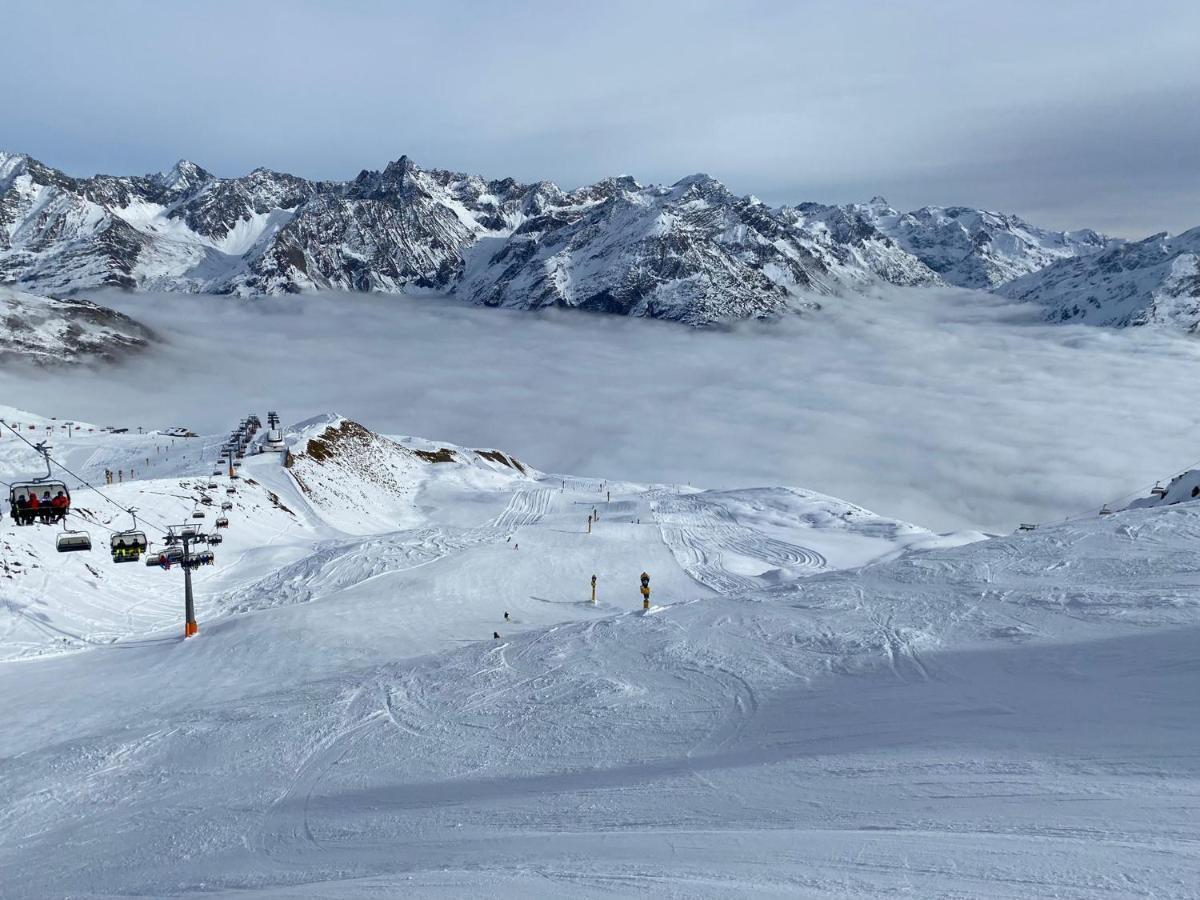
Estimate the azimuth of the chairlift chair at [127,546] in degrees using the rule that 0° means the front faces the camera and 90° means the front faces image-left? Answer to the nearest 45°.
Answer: approximately 0°

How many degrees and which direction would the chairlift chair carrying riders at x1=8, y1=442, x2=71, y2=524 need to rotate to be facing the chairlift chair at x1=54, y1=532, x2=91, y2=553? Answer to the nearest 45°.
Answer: approximately 180°

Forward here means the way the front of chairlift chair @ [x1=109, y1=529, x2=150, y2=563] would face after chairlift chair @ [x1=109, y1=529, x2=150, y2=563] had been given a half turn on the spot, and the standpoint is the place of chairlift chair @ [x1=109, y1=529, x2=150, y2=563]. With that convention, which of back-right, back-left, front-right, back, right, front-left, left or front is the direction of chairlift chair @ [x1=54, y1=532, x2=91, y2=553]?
front-left

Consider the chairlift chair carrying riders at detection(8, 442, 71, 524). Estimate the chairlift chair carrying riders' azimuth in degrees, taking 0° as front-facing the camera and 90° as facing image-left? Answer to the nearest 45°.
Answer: approximately 0°

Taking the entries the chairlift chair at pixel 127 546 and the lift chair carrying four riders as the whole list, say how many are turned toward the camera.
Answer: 2

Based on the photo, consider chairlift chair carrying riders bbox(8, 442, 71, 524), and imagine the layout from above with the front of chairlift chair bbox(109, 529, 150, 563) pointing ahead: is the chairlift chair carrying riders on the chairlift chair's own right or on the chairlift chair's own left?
on the chairlift chair's own right
